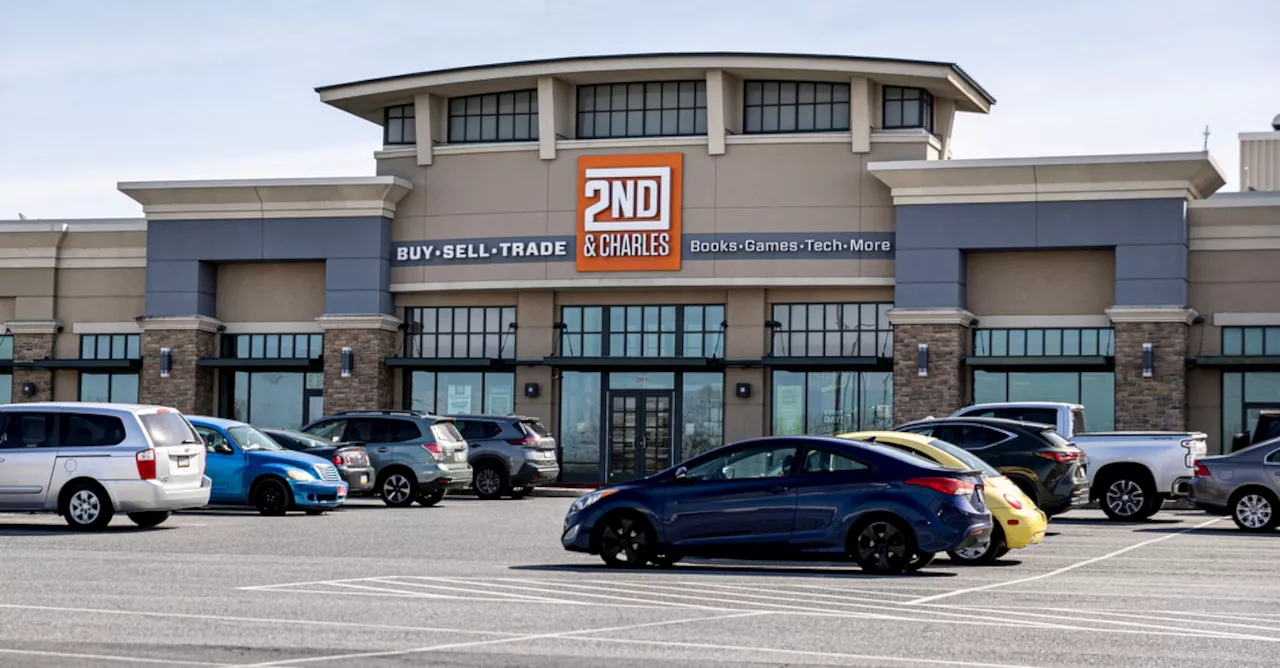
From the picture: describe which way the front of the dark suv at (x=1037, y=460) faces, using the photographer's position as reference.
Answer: facing away from the viewer and to the left of the viewer

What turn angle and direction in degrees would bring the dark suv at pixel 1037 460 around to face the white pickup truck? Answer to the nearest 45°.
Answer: approximately 90° to its right

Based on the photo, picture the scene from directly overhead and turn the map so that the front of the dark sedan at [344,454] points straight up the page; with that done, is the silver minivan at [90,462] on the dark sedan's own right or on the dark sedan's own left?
on the dark sedan's own left

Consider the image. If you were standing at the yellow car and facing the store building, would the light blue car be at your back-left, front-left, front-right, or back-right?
front-left

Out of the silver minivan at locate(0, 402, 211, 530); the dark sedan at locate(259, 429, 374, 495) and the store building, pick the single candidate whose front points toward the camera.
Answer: the store building

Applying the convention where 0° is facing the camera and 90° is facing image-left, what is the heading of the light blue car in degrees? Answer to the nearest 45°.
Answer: approximately 315°

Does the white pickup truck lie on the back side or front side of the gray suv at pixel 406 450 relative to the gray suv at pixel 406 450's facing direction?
on the back side

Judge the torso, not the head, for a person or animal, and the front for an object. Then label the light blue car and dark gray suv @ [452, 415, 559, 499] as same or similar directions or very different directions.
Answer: very different directions

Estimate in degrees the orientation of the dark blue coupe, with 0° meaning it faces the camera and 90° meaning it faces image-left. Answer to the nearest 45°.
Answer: approximately 90°

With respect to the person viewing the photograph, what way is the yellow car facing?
facing away from the viewer and to the left of the viewer

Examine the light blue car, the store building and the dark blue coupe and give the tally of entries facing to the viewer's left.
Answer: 1

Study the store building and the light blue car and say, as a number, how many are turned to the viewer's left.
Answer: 0

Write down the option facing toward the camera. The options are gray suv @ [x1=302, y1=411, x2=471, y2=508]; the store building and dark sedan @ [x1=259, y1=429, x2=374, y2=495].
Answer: the store building

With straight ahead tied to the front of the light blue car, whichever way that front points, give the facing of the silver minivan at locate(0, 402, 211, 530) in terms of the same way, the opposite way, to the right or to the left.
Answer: the opposite way
